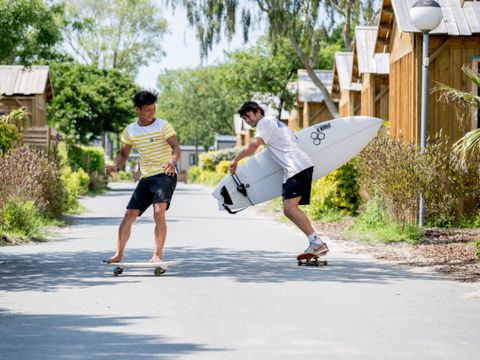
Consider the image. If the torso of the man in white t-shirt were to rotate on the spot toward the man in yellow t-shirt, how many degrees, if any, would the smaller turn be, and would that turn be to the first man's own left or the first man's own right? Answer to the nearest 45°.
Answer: approximately 45° to the first man's own left

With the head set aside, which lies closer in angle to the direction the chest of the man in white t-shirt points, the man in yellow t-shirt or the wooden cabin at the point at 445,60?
the man in yellow t-shirt

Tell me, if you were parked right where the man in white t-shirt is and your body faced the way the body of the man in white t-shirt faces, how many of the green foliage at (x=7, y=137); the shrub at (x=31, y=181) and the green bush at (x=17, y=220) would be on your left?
0

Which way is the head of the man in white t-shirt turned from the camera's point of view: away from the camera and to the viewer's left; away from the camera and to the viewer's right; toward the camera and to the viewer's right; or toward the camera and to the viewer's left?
toward the camera and to the viewer's left

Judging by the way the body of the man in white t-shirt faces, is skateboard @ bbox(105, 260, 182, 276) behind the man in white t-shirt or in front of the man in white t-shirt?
in front

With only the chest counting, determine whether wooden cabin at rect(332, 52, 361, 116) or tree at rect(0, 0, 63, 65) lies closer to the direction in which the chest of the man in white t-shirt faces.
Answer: the tree

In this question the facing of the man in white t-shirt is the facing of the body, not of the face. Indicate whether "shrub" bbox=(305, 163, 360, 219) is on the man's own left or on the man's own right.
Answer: on the man's own right

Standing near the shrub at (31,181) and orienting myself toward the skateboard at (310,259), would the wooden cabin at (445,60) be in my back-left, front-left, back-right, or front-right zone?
front-left

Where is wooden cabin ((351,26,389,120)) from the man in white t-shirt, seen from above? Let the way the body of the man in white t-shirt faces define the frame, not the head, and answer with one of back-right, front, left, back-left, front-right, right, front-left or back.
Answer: right

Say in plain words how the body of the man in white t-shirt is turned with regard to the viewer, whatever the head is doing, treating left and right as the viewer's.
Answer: facing to the left of the viewer

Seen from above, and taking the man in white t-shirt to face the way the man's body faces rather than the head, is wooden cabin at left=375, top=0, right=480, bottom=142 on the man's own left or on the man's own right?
on the man's own right

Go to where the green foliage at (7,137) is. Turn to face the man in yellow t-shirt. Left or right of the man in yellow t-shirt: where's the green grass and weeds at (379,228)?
left

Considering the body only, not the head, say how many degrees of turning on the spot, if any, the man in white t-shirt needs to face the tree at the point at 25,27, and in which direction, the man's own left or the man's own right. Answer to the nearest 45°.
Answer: approximately 45° to the man's own right
